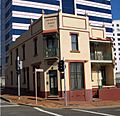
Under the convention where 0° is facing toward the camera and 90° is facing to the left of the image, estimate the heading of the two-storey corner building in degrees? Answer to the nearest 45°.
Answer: approximately 0°
